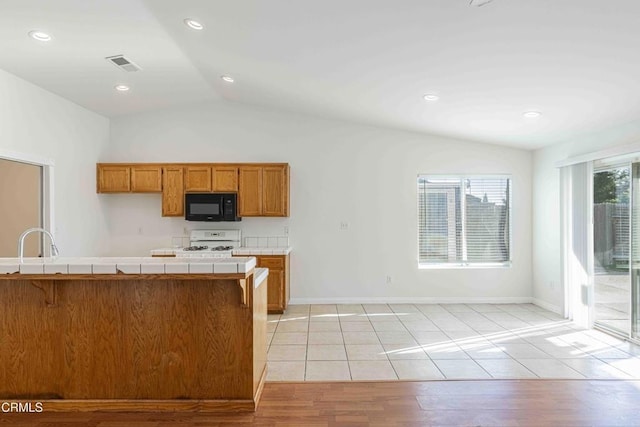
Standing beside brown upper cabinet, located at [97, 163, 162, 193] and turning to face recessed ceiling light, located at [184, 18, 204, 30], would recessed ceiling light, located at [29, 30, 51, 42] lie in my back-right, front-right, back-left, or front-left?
front-right

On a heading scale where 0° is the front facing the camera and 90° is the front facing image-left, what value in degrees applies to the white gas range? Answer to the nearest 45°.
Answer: approximately 0°

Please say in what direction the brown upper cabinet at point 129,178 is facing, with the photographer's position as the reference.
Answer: facing the viewer

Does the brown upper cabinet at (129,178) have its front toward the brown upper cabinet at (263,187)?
no

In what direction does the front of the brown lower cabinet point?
toward the camera

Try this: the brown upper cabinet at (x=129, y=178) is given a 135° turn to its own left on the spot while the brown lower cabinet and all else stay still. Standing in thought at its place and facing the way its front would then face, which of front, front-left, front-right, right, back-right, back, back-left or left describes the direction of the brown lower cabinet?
right

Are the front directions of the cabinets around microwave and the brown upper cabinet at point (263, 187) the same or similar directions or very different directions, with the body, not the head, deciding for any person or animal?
same or similar directions

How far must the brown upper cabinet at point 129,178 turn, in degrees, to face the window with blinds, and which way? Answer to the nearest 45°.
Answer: approximately 90° to its left

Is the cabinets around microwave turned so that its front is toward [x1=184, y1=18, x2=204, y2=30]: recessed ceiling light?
yes

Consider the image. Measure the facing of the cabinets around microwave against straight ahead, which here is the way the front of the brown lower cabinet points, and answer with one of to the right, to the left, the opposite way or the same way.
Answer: the same way

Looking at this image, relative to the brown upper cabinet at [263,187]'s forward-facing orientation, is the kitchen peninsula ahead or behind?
ahead

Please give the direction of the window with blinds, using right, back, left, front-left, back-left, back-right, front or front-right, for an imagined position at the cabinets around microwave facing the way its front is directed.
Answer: left

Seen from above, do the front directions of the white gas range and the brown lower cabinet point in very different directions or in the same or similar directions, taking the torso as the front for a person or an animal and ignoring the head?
same or similar directions

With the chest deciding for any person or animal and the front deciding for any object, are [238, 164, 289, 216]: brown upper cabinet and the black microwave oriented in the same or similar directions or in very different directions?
same or similar directions

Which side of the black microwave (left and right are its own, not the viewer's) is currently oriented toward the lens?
front

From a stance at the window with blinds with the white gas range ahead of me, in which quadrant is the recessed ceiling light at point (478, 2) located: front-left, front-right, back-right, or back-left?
front-left

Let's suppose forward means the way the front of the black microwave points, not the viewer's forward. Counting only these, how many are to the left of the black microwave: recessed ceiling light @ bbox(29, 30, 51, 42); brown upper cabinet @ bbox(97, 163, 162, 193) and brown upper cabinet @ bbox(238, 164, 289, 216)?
1
